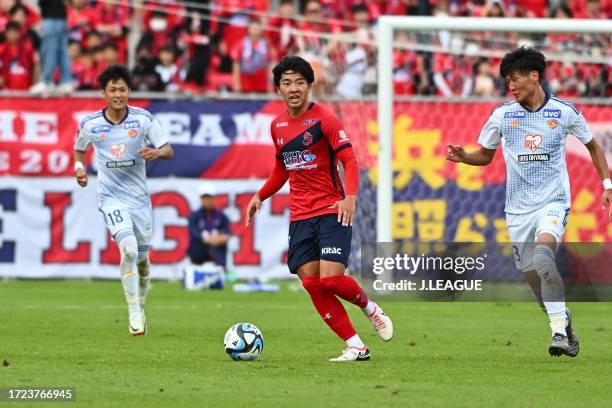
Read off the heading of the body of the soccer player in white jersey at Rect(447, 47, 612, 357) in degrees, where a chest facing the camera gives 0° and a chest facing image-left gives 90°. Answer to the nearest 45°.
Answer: approximately 0°

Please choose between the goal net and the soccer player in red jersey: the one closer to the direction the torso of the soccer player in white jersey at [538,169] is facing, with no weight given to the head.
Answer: the soccer player in red jersey

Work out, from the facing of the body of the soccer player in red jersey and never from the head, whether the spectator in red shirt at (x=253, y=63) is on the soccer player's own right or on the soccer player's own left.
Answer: on the soccer player's own right

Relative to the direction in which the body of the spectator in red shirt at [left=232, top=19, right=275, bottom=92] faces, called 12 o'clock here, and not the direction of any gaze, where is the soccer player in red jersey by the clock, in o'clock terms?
The soccer player in red jersey is roughly at 12 o'clock from the spectator in red shirt.
